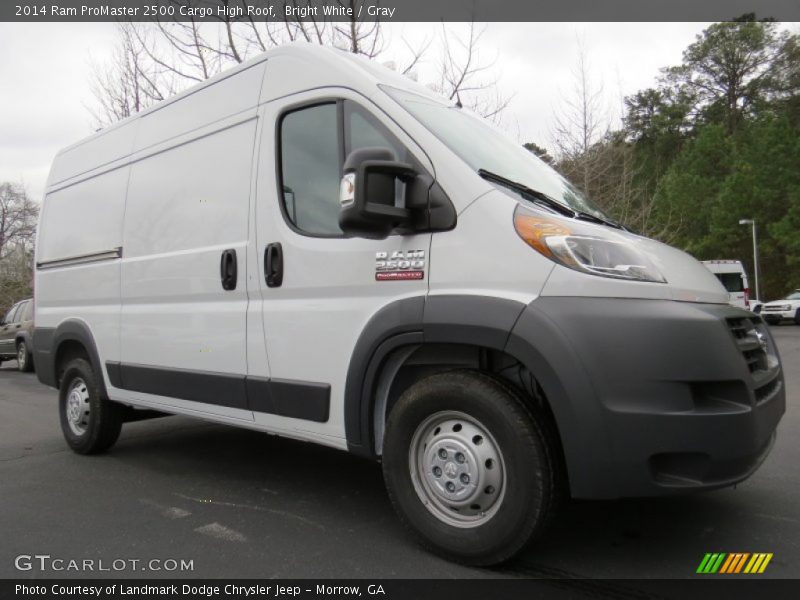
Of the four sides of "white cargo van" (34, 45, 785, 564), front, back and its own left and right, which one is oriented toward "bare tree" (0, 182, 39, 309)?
back

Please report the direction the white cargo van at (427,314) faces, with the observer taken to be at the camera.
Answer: facing the viewer and to the right of the viewer

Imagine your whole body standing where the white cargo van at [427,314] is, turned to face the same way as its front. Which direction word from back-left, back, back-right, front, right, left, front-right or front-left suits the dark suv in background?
back
